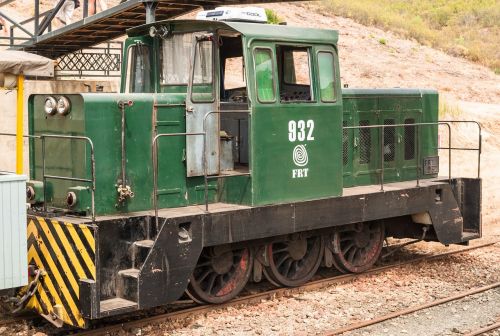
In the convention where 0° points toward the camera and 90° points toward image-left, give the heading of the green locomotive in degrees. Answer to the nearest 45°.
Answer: approximately 45°

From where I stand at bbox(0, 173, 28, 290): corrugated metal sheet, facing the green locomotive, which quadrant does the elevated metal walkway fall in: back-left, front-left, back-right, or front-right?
front-left

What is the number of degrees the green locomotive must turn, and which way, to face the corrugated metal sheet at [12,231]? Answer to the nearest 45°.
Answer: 0° — it already faces it

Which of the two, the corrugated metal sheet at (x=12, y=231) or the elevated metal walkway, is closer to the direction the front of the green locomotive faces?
the corrugated metal sheet

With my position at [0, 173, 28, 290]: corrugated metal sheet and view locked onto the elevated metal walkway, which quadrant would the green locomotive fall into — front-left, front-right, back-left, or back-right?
front-right

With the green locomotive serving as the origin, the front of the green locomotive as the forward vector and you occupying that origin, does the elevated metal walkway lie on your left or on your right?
on your right
